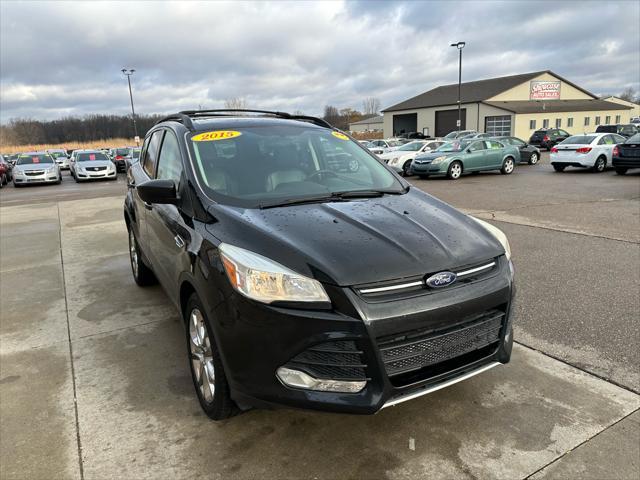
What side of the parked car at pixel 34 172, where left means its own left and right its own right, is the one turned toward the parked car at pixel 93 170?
left

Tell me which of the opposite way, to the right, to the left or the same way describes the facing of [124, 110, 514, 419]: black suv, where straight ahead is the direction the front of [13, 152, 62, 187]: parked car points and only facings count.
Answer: the same way

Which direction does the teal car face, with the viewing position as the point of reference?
facing the viewer and to the left of the viewer

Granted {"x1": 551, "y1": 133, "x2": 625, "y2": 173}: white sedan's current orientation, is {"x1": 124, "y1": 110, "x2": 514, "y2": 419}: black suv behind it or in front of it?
behind

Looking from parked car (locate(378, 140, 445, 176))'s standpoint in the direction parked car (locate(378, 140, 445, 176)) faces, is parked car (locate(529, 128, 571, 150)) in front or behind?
behind

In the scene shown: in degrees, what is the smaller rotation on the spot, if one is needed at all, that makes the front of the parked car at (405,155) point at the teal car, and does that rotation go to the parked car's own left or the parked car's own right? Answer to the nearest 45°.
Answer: approximately 90° to the parked car's own left

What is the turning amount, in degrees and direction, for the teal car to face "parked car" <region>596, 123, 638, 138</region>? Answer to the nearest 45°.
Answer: approximately 180°

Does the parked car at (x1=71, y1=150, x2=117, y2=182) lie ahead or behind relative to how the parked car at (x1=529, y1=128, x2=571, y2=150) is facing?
behind

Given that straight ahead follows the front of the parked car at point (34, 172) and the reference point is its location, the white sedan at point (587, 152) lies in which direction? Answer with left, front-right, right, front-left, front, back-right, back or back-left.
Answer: front-left

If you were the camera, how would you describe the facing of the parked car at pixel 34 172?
facing the viewer

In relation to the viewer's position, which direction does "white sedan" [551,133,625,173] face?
facing away from the viewer and to the right of the viewer

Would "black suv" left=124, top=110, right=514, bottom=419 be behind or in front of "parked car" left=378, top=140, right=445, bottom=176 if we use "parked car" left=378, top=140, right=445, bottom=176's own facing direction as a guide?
in front

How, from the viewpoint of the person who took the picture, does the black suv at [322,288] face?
facing the viewer and to the right of the viewer

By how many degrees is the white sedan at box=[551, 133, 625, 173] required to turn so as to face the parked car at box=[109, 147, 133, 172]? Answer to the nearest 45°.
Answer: approximately 135° to its left

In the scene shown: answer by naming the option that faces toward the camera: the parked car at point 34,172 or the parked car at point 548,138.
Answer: the parked car at point 34,172

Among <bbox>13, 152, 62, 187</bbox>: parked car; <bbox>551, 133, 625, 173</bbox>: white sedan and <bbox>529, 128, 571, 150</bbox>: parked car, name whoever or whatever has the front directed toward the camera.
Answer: <bbox>13, 152, 62, 187</bbox>: parked car

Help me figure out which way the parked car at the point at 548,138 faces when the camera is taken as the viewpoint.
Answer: facing away from the viewer and to the right of the viewer

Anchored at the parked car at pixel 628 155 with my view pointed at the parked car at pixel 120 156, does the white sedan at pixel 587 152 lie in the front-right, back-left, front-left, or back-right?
front-right
